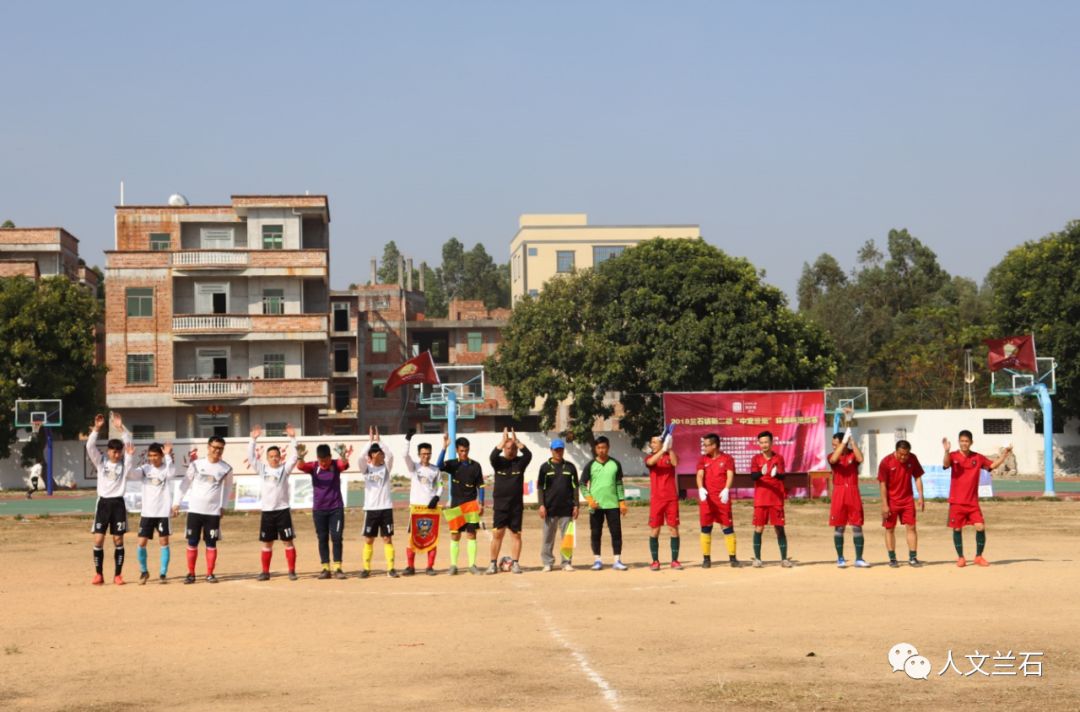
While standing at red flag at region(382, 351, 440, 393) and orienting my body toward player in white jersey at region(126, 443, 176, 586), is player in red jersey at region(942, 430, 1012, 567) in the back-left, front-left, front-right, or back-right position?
front-left

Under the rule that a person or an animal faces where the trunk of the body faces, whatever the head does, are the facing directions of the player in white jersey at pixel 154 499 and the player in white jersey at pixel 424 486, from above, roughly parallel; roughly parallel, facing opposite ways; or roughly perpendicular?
roughly parallel

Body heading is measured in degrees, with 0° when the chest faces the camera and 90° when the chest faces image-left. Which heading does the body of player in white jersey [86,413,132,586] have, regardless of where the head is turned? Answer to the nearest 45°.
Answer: approximately 0°

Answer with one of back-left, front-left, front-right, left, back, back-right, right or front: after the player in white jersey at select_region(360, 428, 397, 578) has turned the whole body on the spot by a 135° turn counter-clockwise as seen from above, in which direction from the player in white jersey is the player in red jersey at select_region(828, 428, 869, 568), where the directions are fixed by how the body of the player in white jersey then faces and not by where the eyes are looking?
front-right

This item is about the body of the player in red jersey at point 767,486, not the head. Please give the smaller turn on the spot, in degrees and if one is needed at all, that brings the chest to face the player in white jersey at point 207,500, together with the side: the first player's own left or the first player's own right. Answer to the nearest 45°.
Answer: approximately 90° to the first player's own right

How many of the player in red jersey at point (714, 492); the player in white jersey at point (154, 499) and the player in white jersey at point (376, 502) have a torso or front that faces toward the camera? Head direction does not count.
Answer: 3

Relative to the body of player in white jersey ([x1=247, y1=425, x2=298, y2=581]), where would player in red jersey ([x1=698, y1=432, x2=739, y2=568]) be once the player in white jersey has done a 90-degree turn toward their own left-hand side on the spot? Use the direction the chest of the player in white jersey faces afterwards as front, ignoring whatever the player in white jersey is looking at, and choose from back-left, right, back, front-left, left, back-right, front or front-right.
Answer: front

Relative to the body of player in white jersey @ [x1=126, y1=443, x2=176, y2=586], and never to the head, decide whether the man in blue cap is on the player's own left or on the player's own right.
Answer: on the player's own left

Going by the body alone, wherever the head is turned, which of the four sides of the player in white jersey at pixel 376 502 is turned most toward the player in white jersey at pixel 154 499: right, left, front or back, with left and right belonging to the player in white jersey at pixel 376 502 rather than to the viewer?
right

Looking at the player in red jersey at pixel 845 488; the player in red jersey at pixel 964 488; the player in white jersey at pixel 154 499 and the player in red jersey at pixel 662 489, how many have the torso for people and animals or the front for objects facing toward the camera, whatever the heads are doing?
4

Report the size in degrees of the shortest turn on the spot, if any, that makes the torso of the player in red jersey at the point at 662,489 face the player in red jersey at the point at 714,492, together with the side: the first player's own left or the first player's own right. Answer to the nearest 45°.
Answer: approximately 90° to the first player's own left

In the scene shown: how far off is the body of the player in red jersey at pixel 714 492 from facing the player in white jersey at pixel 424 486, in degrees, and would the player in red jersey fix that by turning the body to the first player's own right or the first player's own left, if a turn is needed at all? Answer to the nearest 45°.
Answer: approximately 90° to the first player's own right

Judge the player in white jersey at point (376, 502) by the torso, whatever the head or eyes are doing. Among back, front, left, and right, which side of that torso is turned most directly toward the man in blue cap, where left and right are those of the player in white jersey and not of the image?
left

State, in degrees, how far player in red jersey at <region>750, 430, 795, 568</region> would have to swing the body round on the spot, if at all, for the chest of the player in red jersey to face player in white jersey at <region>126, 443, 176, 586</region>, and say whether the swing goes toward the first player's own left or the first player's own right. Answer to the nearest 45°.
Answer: approximately 90° to the first player's own right

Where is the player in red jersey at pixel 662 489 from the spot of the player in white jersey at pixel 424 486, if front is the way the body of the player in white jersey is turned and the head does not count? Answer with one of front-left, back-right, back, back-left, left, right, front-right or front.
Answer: left

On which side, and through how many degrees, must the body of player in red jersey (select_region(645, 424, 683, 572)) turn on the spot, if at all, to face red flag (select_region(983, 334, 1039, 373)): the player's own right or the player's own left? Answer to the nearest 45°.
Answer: approximately 135° to the player's own left

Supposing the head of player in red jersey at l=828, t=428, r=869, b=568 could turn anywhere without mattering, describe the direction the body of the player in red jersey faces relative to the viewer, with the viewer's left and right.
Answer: facing the viewer

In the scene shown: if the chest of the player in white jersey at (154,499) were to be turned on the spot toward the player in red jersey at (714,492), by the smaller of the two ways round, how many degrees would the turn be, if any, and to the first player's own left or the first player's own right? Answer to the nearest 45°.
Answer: approximately 90° to the first player's own left

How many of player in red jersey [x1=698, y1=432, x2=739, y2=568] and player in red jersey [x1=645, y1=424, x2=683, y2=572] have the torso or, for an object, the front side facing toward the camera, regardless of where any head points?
2

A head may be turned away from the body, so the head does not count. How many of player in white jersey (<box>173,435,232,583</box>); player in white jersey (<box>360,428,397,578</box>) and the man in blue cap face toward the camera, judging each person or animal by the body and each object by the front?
3
